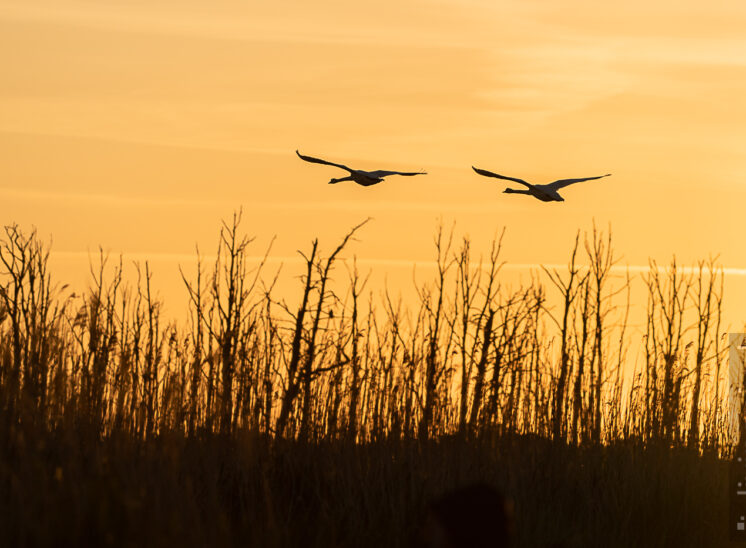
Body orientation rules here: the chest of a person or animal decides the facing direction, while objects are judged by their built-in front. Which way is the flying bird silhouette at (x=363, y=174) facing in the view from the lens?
facing away from the viewer and to the left of the viewer

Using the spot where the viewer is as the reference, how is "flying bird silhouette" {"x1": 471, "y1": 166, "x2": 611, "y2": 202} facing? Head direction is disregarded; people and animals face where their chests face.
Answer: facing away from the viewer and to the left of the viewer

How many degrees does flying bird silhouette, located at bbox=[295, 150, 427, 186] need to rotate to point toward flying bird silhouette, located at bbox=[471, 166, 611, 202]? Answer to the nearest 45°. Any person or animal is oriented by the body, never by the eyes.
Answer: approximately 135° to its right
